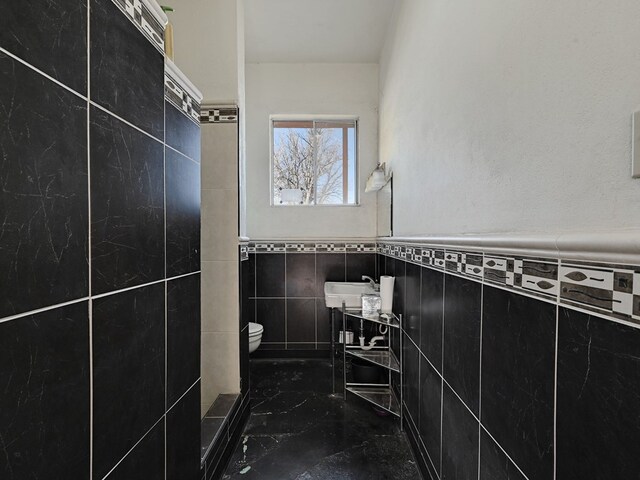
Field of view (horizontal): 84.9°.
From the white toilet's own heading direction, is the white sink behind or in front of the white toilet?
in front

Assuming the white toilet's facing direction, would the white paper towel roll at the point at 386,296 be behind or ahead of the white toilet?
ahead
